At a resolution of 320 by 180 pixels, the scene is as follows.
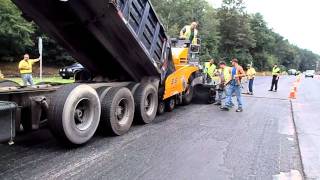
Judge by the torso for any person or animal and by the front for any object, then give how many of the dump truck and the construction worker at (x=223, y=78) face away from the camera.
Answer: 0

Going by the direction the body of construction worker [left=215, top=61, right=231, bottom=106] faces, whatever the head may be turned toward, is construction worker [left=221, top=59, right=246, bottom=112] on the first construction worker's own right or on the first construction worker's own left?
on the first construction worker's own left

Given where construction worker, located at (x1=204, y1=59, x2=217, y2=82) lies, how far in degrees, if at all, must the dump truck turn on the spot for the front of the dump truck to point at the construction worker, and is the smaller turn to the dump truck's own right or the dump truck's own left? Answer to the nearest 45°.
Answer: approximately 180°

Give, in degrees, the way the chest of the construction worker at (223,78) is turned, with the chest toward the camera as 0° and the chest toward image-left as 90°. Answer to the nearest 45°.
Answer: approximately 90°

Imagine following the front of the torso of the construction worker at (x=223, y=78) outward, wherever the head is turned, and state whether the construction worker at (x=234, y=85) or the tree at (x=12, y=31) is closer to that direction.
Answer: the tree

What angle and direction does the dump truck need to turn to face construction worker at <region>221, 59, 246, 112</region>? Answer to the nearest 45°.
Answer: approximately 180°

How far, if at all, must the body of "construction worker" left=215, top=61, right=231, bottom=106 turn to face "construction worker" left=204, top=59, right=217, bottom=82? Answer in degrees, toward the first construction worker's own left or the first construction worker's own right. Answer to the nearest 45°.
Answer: approximately 45° to the first construction worker's own right

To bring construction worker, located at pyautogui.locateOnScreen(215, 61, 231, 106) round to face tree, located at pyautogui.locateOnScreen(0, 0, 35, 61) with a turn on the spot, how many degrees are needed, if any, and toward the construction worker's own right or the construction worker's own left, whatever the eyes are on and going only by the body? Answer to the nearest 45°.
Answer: approximately 45° to the construction worker's own right

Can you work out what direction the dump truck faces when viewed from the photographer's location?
facing the viewer and to the left of the viewer
